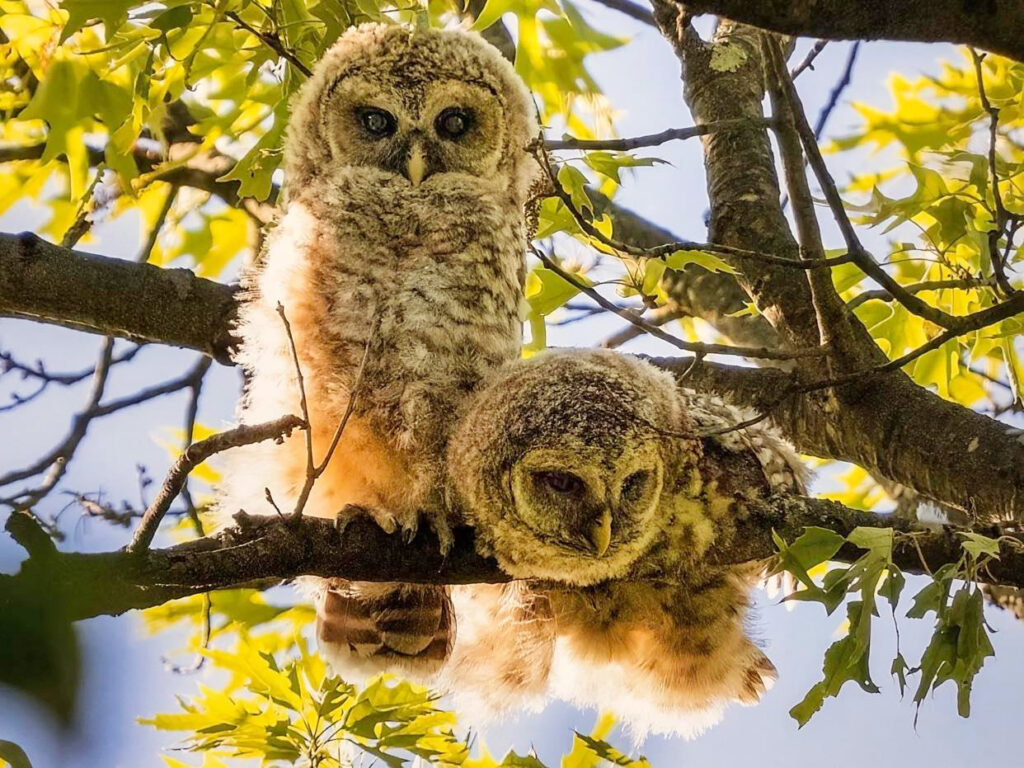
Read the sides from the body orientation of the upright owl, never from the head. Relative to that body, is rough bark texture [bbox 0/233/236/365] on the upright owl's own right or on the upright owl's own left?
on the upright owl's own right

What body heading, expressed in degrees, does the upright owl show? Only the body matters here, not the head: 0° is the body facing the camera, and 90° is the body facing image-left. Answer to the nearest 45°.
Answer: approximately 0°
